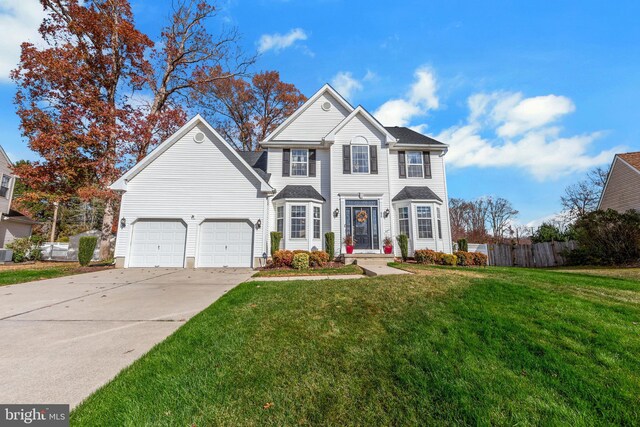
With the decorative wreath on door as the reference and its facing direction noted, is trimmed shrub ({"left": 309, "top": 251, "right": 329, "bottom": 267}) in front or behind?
in front

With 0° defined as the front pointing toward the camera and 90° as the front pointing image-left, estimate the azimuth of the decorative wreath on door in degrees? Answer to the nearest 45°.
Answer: approximately 0°

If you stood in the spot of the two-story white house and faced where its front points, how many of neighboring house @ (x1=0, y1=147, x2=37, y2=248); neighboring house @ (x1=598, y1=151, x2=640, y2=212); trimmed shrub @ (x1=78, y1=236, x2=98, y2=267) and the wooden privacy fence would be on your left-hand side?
2

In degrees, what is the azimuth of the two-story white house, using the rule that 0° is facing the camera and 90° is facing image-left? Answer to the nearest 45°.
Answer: approximately 0°

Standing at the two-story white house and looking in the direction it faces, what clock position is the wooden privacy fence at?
The wooden privacy fence is roughly at 9 o'clock from the two-story white house.

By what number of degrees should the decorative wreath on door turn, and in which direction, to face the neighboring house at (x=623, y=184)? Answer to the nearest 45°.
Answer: approximately 90° to its left

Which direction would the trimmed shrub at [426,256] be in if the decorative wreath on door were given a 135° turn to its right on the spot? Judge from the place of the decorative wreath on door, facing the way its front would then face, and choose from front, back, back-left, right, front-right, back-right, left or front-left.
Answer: back-right

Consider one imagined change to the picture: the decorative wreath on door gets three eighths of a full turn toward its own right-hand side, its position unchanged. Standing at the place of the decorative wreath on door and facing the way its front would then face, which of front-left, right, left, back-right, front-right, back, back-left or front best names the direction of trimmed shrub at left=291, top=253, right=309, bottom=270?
left

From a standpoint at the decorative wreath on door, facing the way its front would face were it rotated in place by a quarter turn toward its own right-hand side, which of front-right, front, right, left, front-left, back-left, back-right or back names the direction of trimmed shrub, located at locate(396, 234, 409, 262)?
back

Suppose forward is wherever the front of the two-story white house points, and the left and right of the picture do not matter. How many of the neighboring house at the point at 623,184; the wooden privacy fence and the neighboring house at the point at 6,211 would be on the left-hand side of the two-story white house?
2
